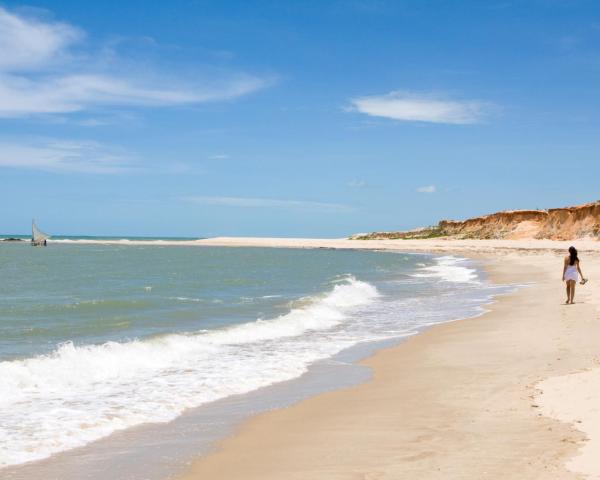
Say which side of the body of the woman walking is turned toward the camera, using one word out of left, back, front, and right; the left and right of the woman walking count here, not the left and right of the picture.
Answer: back
